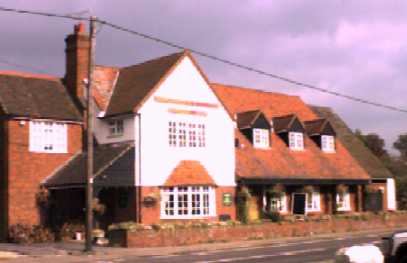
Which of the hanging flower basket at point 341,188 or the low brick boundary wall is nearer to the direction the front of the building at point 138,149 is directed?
the low brick boundary wall

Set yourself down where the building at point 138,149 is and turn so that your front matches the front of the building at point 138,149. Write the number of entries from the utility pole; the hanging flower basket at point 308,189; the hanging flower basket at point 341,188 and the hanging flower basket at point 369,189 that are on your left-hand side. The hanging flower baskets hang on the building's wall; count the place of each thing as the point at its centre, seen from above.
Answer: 3

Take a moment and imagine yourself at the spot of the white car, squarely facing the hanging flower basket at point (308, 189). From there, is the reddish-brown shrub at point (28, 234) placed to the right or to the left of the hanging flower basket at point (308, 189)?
left

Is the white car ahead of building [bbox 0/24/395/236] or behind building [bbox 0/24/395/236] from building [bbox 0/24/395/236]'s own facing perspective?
ahead

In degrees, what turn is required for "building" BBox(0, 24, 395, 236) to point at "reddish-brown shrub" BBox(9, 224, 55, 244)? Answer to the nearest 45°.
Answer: approximately 90° to its right

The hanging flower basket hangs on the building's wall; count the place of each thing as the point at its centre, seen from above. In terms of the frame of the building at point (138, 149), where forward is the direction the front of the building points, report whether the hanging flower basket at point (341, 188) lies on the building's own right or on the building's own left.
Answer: on the building's own left

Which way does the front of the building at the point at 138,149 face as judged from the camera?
facing the viewer and to the right of the viewer

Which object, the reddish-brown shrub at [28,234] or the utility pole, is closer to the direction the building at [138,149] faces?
the utility pole

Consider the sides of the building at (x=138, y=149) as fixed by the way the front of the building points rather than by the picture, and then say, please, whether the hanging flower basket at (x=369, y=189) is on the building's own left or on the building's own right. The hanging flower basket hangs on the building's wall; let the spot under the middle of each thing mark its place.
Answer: on the building's own left
